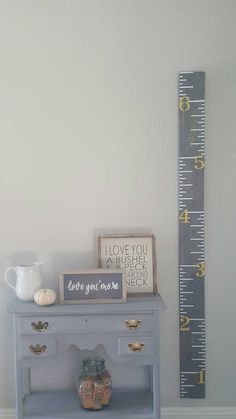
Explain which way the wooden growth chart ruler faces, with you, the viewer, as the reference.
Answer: facing the viewer

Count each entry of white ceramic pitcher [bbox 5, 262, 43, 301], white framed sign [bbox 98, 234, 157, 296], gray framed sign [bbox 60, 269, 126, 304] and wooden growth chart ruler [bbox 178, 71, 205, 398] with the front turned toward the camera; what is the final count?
3

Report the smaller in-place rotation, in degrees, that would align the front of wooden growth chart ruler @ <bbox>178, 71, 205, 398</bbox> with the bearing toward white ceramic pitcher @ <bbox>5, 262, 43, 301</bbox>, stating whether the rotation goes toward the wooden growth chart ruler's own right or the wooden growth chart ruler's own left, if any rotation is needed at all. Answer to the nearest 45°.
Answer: approximately 90° to the wooden growth chart ruler's own right

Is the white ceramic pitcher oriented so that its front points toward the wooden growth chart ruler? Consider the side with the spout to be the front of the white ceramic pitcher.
yes

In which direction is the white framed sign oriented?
toward the camera

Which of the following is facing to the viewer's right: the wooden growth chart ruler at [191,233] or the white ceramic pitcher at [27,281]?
the white ceramic pitcher

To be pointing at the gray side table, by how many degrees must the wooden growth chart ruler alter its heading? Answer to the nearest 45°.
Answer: approximately 45° to its right

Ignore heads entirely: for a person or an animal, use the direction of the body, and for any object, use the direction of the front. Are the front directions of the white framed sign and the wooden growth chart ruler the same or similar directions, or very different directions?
same or similar directions

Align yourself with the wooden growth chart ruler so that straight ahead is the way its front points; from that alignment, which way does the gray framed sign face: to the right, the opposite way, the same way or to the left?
the same way

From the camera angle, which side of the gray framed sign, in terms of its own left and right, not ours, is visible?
front
